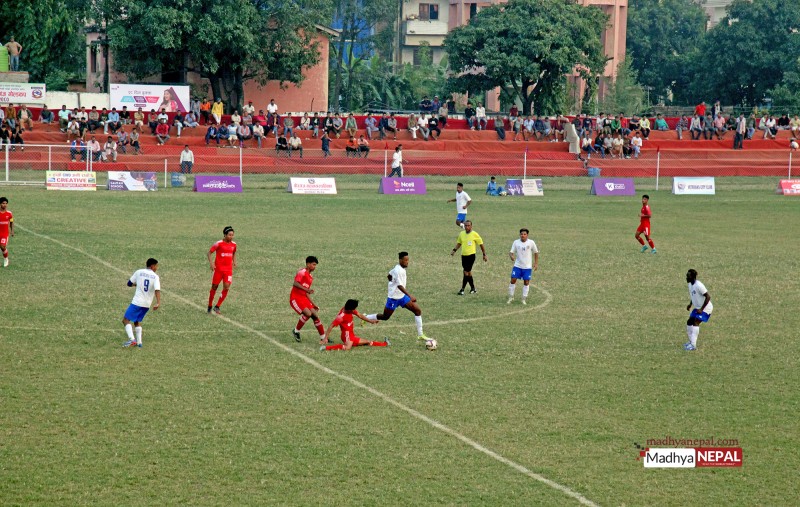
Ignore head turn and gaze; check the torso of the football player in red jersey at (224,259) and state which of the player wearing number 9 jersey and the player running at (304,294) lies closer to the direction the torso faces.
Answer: the player running

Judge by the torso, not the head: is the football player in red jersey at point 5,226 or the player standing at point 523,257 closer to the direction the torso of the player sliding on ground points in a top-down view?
the player standing

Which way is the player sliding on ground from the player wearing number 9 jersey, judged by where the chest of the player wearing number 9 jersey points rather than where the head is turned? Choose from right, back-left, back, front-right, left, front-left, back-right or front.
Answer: right

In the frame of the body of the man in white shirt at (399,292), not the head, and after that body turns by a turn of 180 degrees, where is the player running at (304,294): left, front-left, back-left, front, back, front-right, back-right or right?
front

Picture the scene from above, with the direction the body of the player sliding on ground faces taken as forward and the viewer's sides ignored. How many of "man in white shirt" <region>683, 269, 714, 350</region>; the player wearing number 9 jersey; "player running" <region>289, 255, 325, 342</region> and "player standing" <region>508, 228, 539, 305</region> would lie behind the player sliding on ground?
2

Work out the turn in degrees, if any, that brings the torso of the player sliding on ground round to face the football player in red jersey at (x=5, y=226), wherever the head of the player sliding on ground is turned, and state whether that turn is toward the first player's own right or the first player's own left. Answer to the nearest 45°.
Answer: approximately 135° to the first player's own left

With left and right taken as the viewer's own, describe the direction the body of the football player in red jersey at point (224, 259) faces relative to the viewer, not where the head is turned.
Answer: facing the viewer and to the right of the viewer

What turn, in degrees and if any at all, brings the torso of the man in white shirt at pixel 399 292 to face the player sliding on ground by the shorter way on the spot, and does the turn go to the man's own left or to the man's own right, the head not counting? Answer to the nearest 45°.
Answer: approximately 180°

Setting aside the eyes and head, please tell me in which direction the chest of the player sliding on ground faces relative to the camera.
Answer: to the viewer's right

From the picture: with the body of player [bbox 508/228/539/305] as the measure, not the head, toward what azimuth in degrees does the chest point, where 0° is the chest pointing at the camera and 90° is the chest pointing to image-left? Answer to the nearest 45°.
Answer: approximately 0°

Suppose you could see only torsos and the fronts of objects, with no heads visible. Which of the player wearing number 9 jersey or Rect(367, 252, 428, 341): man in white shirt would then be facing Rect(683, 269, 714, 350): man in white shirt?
Rect(367, 252, 428, 341): man in white shirt

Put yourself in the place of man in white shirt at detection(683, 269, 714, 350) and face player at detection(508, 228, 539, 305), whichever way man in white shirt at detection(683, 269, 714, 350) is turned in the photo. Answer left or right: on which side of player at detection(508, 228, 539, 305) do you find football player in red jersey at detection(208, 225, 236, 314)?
left

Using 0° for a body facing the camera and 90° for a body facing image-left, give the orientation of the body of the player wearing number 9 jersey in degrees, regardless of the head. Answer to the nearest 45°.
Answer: approximately 180°

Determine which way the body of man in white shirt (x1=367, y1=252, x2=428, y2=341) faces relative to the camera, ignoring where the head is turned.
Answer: to the viewer's right

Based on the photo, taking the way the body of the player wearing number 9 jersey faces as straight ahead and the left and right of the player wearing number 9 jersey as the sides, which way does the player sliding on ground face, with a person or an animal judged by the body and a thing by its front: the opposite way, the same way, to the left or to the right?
to the right

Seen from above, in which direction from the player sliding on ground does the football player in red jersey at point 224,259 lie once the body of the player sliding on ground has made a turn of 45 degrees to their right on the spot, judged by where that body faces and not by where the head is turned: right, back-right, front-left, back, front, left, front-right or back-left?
back
